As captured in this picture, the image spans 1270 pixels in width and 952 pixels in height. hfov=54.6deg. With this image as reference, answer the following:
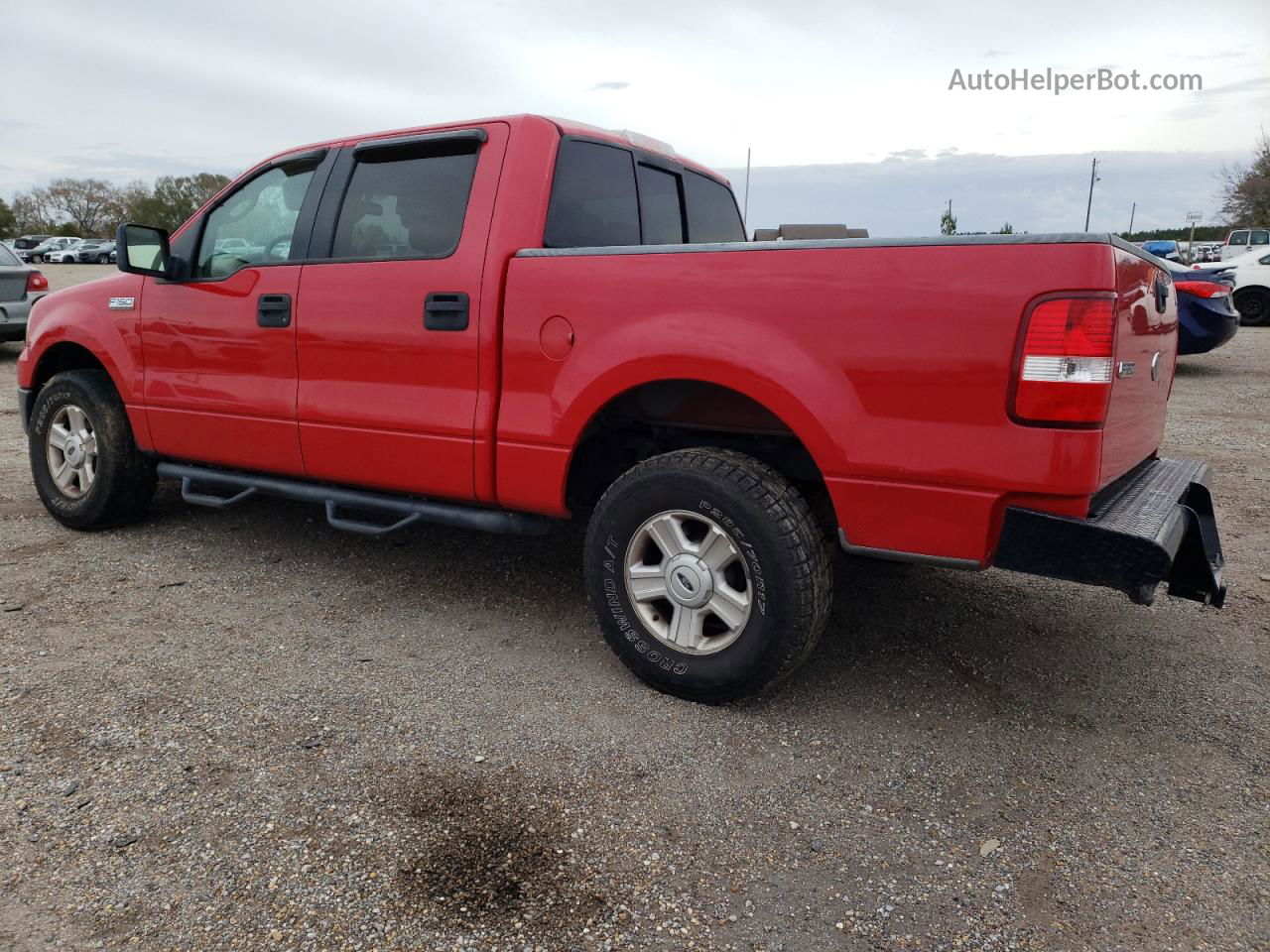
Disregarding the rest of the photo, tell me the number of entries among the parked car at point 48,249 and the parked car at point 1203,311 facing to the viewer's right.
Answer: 0

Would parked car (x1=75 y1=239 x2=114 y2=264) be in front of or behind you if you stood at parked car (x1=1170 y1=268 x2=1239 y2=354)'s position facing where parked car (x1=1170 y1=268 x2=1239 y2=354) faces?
in front

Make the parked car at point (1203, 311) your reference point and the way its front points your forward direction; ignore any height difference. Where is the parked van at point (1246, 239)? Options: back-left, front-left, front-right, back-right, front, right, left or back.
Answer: front-right

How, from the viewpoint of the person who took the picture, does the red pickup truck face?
facing away from the viewer and to the left of the viewer

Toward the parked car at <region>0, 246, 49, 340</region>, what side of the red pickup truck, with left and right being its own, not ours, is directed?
front

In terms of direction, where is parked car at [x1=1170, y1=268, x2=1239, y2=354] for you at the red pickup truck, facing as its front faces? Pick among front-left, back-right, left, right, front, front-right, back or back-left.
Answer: right

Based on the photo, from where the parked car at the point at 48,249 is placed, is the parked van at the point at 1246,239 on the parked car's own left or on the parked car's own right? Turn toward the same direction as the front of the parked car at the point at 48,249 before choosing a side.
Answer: on the parked car's own left

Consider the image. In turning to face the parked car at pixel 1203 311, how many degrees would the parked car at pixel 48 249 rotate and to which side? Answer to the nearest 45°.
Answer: approximately 45° to its left

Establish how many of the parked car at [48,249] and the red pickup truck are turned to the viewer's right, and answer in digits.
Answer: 0

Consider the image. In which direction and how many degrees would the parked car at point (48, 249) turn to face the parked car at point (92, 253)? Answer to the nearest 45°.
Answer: approximately 90° to its left

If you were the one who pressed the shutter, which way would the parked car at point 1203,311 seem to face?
facing away from the viewer and to the left of the viewer

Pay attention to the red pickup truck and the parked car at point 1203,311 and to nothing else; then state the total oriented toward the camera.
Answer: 0
